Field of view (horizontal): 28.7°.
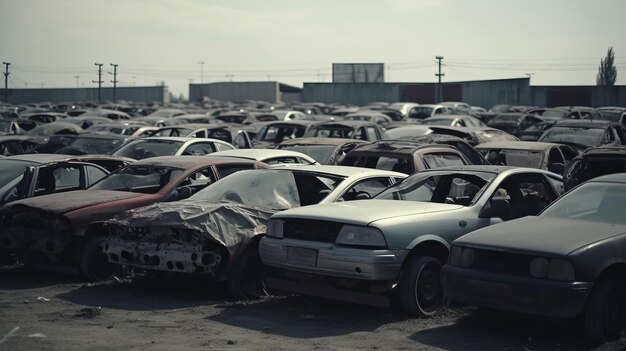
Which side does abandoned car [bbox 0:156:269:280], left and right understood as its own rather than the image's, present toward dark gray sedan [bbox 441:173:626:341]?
left

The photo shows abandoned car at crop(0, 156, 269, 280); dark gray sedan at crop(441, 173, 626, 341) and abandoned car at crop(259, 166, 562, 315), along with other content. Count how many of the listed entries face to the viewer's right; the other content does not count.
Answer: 0

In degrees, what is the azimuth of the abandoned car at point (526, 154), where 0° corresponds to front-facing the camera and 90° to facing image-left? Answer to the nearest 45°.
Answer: approximately 45°

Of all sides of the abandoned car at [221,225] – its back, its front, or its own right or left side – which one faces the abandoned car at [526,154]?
back

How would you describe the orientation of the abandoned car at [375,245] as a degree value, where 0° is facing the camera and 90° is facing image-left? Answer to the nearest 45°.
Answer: approximately 45°

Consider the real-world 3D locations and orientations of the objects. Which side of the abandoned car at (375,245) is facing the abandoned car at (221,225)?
right

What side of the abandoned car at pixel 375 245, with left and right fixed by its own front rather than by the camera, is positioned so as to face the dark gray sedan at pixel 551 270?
left

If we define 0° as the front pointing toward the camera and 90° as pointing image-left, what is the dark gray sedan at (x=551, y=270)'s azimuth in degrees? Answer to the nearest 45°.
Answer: approximately 45°

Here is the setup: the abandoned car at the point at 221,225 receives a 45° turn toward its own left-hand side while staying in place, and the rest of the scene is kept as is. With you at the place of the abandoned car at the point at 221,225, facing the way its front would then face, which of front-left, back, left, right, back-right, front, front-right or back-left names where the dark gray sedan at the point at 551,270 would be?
front-left

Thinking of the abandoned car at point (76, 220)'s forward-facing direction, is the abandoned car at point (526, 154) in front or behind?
behind

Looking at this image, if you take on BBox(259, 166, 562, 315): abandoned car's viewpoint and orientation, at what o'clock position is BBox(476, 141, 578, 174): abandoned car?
BBox(476, 141, 578, 174): abandoned car is roughly at 5 o'clock from BBox(259, 166, 562, 315): abandoned car.

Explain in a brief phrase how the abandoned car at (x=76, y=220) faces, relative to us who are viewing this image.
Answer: facing the viewer and to the left of the viewer
